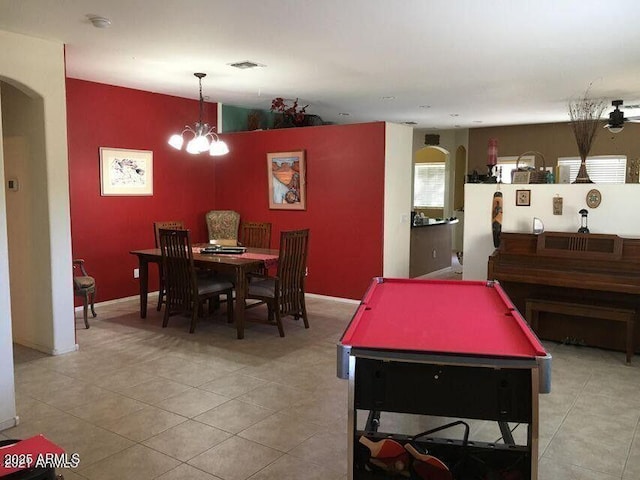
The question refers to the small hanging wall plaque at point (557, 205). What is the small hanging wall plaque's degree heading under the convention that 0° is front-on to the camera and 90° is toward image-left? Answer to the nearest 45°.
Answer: approximately 0°

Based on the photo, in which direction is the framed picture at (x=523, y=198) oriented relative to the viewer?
toward the camera

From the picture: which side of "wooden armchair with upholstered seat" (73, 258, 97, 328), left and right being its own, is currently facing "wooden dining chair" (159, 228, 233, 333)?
front

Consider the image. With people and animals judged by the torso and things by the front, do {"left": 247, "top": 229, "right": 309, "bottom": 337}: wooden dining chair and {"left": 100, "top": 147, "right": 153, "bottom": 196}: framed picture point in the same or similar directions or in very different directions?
very different directions

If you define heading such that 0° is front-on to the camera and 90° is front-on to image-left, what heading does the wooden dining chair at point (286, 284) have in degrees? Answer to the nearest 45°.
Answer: approximately 135°

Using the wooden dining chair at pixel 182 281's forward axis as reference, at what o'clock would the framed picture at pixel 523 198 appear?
The framed picture is roughly at 2 o'clock from the wooden dining chair.

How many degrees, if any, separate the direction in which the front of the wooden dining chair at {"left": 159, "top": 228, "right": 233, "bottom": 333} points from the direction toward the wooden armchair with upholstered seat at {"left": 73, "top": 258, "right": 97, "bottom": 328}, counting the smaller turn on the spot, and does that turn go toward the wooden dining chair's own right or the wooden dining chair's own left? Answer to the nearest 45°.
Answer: approximately 135° to the wooden dining chair's own left

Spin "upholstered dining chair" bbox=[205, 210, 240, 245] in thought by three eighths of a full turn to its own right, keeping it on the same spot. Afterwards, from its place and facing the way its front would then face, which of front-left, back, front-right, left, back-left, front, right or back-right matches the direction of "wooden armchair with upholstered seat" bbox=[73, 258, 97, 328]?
left

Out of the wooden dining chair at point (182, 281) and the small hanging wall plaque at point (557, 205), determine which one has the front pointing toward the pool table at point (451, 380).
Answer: the small hanging wall plaque

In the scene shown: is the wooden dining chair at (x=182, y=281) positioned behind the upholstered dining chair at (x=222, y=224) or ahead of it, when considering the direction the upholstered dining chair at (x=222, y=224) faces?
ahead

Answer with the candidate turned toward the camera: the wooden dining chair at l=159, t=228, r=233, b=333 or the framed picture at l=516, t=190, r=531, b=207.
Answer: the framed picture

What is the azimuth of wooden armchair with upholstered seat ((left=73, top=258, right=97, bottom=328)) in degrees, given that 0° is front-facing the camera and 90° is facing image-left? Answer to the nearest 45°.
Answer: approximately 315°

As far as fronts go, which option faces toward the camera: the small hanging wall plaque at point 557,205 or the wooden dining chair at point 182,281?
the small hanging wall plaque

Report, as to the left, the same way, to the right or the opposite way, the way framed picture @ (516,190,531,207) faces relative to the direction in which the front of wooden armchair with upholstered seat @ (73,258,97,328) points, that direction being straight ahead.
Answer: to the right

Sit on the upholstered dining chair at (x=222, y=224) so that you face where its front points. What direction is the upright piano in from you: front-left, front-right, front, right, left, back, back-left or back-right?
front-left

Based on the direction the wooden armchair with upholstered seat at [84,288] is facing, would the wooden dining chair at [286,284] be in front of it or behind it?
in front

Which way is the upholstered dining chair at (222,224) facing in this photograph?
toward the camera

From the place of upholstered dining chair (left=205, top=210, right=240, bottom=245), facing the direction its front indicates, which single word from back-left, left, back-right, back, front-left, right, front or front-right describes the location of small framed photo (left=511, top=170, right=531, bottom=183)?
front-left

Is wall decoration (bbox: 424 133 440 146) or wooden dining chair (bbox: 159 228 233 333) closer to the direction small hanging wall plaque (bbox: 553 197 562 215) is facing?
the wooden dining chair
